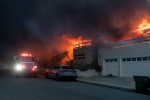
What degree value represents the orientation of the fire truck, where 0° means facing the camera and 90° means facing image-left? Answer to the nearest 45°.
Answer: approximately 0°

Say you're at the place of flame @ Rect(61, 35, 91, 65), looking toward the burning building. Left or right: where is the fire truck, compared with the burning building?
right

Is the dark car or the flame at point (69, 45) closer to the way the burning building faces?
the dark car

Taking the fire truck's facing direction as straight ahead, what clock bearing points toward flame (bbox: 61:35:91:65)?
The flame is roughly at 7 o'clock from the fire truck.

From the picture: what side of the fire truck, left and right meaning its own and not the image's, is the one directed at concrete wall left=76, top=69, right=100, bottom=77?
left

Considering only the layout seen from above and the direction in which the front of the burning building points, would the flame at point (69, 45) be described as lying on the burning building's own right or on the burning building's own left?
on the burning building's own right
